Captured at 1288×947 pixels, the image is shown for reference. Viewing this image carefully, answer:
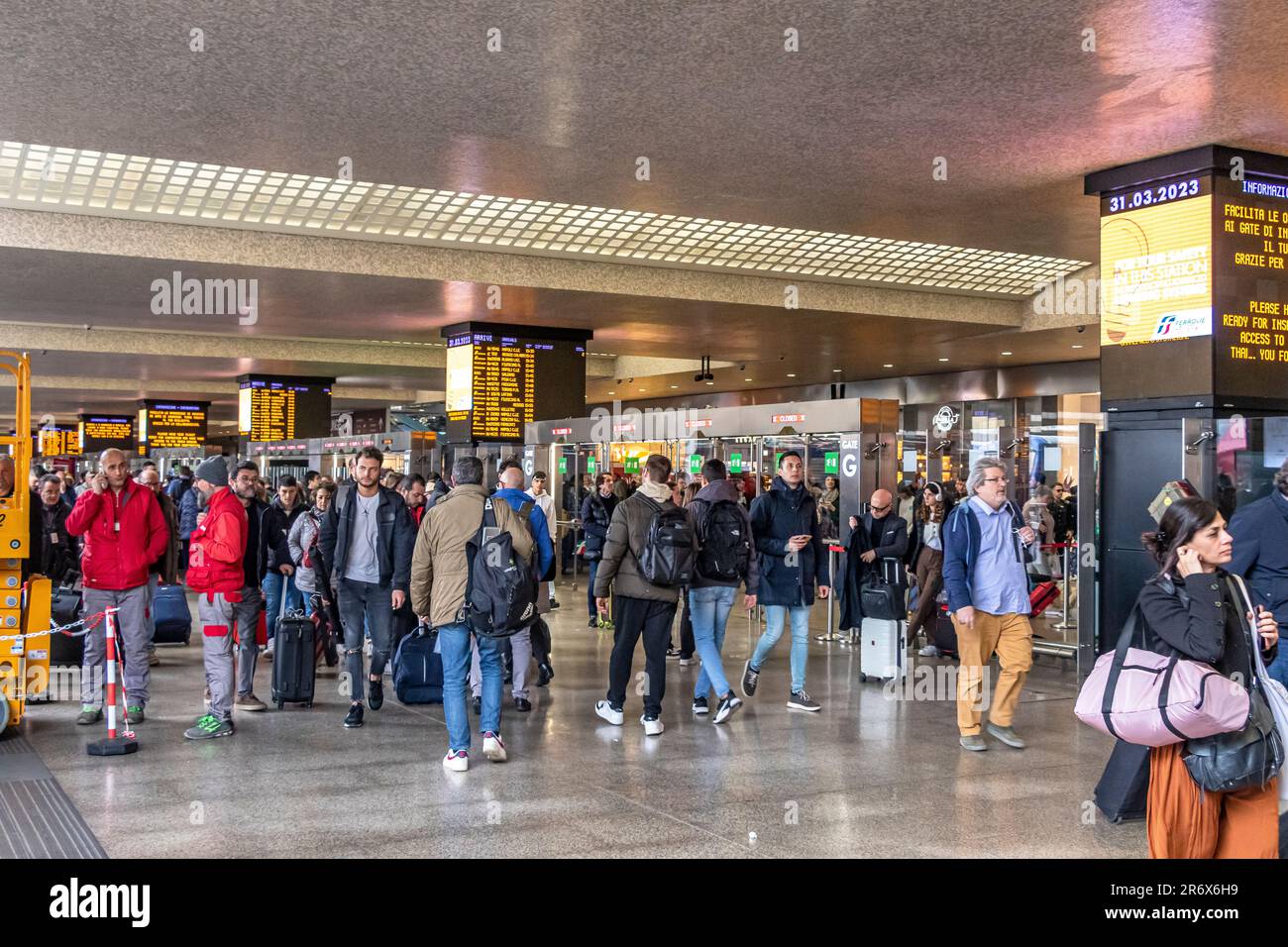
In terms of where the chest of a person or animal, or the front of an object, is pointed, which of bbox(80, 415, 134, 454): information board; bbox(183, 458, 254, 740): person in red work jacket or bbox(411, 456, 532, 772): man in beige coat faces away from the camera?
the man in beige coat

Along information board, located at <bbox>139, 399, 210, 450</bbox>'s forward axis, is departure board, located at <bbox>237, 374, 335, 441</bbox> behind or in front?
in front

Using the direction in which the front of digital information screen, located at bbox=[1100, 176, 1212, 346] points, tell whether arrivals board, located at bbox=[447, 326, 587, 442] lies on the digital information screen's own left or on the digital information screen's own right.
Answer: on the digital information screen's own right

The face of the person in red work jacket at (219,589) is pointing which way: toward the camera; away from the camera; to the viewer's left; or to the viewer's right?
to the viewer's left

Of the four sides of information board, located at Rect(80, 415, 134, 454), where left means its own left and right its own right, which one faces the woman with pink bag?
front

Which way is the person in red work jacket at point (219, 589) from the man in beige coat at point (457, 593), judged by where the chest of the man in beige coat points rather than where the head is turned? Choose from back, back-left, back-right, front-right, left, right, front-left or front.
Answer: front-left

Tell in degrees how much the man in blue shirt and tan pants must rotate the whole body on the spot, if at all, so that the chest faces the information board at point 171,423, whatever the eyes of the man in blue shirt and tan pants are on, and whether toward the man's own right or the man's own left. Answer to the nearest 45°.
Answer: approximately 180°

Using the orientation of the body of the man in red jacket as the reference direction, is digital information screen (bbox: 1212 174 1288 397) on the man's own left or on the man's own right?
on the man's own left

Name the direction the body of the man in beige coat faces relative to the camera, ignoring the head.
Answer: away from the camera

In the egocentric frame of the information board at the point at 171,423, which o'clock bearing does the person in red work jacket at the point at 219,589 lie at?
The person in red work jacket is roughly at 12 o'clock from the information board.
